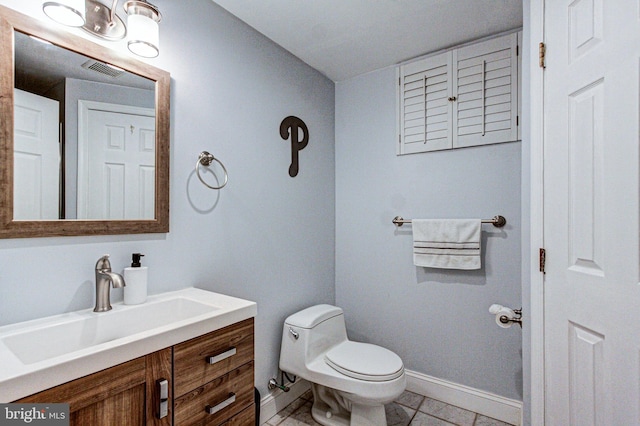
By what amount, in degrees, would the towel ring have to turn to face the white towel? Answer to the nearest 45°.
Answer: approximately 45° to its left

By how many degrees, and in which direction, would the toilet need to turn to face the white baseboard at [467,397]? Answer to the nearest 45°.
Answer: approximately 45° to its left

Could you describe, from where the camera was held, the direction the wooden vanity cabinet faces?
facing the viewer and to the right of the viewer

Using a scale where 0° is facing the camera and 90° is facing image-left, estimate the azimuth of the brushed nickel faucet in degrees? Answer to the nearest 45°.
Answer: approximately 315°

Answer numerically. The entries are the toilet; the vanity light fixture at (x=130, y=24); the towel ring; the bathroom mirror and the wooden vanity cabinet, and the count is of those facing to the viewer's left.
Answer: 0

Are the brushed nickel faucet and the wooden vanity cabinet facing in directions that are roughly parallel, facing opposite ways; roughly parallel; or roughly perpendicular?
roughly parallel

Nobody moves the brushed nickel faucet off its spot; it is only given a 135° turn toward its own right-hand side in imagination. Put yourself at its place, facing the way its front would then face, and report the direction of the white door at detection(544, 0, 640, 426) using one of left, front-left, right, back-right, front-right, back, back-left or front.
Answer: back-left

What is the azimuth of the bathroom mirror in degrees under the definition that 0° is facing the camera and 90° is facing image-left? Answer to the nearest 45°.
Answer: approximately 315°

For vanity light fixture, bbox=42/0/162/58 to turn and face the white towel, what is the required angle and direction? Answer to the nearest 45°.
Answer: approximately 45° to its left

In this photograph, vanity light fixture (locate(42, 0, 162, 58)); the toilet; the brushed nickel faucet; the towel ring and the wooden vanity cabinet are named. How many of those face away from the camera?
0
